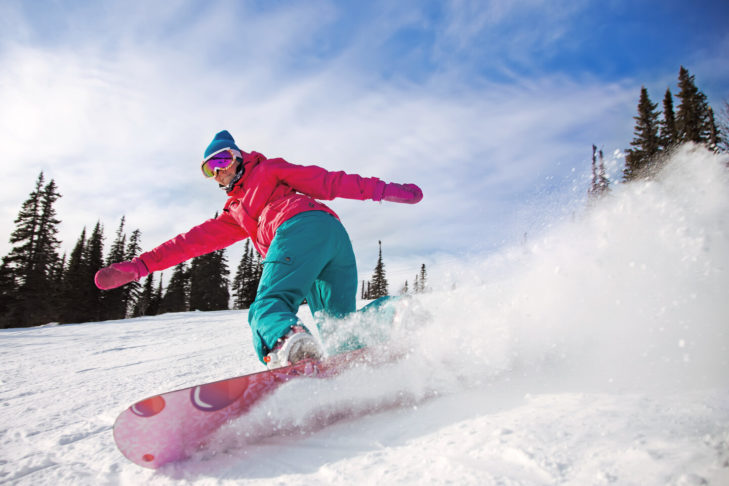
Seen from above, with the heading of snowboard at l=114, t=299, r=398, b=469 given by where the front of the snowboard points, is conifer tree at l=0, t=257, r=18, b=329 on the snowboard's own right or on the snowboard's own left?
on the snowboard's own right

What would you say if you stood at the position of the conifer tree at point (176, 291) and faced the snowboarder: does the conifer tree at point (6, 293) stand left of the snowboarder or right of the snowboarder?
right

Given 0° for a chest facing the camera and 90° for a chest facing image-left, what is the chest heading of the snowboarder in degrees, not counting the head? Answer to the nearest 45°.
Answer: approximately 45°

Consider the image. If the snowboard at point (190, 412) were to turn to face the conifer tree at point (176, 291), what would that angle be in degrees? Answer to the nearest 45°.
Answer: approximately 135° to its right

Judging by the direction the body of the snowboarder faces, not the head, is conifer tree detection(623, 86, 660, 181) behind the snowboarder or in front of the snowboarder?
behind

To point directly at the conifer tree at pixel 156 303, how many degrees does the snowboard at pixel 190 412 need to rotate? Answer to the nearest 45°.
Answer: approximately 135° to its right

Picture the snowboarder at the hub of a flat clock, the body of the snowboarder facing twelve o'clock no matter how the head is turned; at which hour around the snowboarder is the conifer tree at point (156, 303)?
The conifer tree is roughly at 4 o'clock from the snowboarder.

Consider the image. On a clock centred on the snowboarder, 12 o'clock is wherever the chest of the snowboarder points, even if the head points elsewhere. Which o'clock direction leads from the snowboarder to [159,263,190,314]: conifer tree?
The conifer tree is roughly at 4 o'clock from the snowboarder.

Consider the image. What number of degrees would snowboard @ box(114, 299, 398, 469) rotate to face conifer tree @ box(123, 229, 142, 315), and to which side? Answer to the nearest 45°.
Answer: approximately 135° to its right

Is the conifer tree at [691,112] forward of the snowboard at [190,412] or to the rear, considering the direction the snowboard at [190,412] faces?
to the rear

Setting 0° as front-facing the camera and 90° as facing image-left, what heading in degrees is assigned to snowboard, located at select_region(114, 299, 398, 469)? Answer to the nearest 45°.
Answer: approximately 45°
